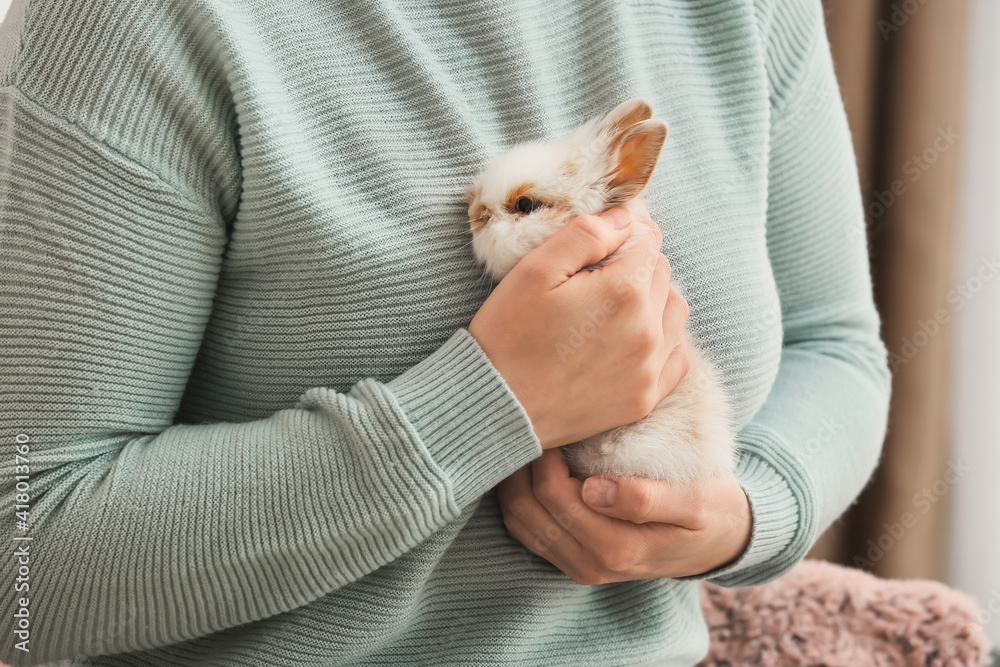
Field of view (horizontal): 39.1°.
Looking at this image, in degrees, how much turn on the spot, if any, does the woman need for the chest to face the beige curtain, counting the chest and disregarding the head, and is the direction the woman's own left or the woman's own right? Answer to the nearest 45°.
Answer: approximately 90° to the woman's own left

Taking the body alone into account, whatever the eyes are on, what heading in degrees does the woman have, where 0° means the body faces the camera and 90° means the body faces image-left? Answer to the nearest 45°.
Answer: approximately 315°
